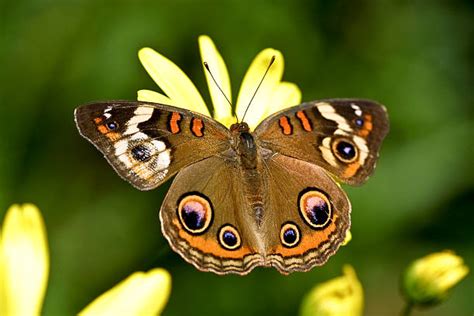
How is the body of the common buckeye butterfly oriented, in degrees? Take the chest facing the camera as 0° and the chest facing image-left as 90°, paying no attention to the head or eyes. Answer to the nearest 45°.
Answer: approximately 180°

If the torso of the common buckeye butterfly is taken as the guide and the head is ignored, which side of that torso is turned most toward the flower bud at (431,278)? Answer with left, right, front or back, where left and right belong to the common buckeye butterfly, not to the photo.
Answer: right

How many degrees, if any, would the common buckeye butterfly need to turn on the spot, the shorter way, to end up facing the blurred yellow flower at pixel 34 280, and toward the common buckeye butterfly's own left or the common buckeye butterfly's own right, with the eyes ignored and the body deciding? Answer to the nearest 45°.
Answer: approximately 135° to the common buckeye butterfly's own left

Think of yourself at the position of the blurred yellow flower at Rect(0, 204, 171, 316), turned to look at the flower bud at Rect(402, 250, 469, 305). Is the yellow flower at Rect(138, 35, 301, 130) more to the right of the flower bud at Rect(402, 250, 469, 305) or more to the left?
left
